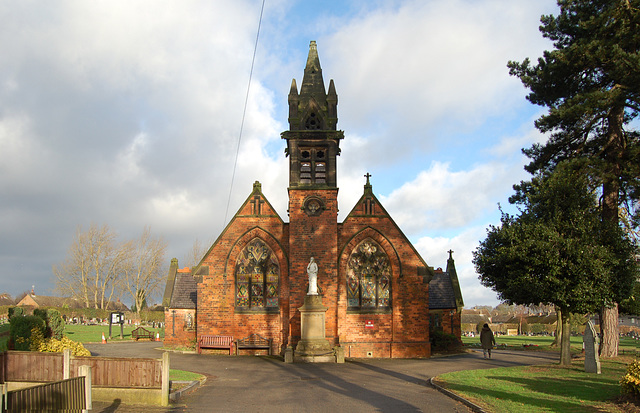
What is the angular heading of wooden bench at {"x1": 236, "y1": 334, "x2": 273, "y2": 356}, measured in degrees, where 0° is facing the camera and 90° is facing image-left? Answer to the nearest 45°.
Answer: approximately 0°

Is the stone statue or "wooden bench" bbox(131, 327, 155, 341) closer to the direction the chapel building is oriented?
the stone statue

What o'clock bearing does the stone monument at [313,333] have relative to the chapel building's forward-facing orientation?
The stone monument is roughly at 12 o'clock from the chapel building.

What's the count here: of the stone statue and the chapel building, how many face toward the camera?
2

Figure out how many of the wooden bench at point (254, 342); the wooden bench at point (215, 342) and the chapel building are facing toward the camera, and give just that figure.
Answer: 3

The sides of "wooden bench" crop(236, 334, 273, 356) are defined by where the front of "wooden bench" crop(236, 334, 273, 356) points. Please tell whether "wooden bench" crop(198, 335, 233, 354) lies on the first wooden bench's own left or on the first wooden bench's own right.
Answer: on the first wooden bench's own right

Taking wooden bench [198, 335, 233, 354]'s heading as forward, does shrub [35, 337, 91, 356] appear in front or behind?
in front

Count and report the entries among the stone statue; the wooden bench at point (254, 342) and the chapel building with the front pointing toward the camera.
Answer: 3

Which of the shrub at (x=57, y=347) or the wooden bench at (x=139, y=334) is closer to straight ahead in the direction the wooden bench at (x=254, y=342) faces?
the shrub
